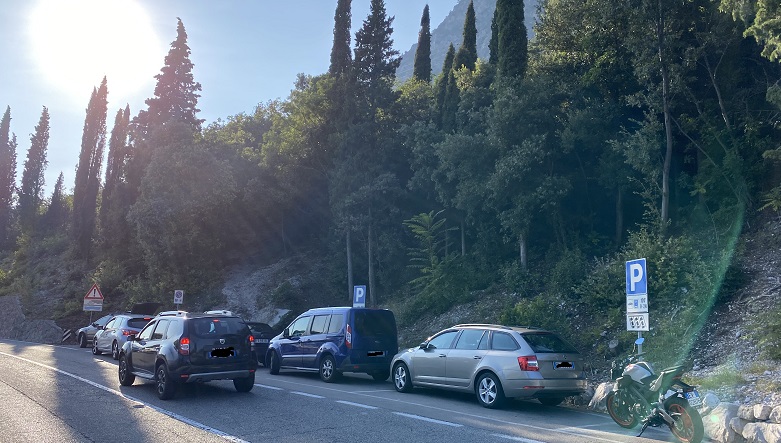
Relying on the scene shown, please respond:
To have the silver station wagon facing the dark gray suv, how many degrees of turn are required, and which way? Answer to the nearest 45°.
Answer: approximately 45° to its left

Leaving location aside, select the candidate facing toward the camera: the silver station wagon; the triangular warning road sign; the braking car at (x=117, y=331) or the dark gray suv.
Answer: the triangular warning road sign

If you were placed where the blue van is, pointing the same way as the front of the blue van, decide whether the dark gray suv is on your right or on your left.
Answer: on your left

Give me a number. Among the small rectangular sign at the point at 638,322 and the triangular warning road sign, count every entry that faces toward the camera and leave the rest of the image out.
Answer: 2

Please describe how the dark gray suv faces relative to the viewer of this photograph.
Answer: facing away from the viewer and to the left of the viewer

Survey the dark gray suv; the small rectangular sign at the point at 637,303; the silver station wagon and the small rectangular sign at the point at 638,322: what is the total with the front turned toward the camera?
2

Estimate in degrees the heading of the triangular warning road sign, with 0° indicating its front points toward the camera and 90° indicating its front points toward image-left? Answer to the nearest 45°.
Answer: approximately 0°

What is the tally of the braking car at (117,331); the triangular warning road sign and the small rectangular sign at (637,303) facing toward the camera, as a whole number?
2

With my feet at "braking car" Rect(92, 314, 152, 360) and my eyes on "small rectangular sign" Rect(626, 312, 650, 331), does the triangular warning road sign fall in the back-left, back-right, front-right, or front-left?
back-left

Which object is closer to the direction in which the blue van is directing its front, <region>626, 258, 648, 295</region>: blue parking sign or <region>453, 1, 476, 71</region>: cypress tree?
the cypress tree
